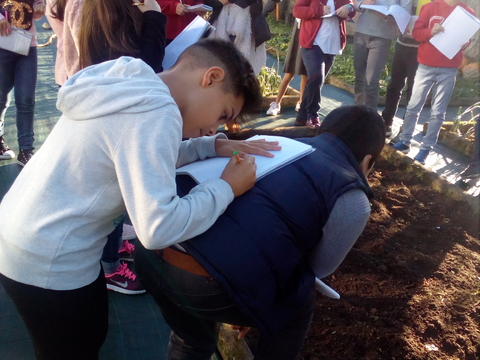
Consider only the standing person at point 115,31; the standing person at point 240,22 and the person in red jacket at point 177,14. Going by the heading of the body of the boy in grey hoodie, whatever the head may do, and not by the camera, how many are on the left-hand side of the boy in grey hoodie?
3

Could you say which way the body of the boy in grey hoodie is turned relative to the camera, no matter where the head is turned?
to the viewer's right

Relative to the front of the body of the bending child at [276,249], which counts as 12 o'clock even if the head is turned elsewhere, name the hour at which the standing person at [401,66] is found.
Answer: The standing person is roughly at 11 o'clock from the bending child.

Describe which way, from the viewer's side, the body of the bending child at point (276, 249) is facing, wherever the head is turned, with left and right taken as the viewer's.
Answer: facing away from the viewer and to the right of the viewer
